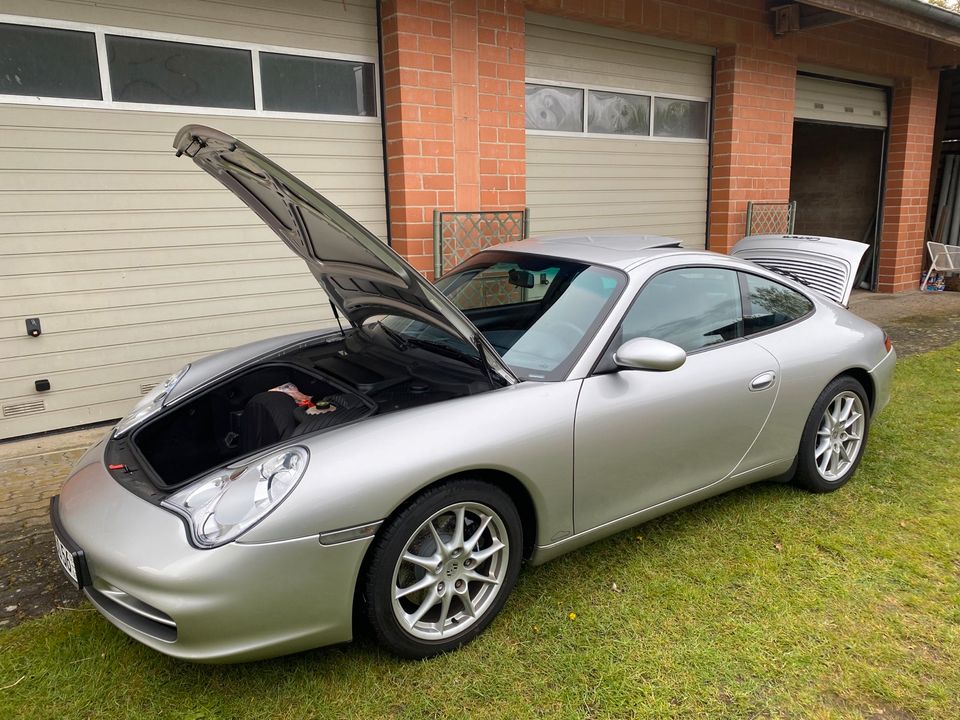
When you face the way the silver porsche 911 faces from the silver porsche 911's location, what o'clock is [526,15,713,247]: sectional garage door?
The sectional garage door is roughly at 5 o'clock from the silver porsche 911.

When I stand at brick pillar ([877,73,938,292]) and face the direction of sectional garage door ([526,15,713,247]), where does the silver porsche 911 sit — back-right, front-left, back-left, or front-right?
front-left

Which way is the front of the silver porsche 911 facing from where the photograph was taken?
facing the viewer and to the left of the viewer

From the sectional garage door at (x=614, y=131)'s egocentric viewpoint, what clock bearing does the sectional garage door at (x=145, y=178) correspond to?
the sectional garage door at (x=145, y=178) is roughly at 3 o'clock from the sectional garage door at (x=614, y=131).

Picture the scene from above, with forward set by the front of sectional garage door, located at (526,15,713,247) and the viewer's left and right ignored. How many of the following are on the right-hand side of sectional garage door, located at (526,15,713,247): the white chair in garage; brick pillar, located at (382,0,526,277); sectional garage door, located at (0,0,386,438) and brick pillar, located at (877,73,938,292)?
2

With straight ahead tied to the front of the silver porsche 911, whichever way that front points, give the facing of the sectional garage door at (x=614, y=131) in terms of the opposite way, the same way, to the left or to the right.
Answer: to the left

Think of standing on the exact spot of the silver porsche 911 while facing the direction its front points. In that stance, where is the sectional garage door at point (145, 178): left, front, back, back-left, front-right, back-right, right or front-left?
right

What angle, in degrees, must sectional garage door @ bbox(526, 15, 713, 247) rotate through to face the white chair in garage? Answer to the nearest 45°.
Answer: approximately 90° to its left

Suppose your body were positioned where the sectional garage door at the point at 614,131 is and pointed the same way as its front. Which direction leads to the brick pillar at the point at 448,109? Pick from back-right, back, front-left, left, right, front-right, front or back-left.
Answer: right

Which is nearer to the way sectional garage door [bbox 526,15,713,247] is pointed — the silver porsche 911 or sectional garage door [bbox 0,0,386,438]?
the silver porsche 911

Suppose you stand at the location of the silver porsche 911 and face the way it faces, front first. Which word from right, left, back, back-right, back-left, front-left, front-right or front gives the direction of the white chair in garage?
back

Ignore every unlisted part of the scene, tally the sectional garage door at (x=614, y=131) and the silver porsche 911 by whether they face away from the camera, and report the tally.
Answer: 0

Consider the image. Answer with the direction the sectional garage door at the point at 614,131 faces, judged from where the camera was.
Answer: facing the viewer and to the right of the viewer

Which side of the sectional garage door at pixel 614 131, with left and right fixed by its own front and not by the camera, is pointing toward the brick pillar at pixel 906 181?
left

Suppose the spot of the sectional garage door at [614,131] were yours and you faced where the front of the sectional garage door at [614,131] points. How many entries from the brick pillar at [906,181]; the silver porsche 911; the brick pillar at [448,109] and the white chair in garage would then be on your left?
2
